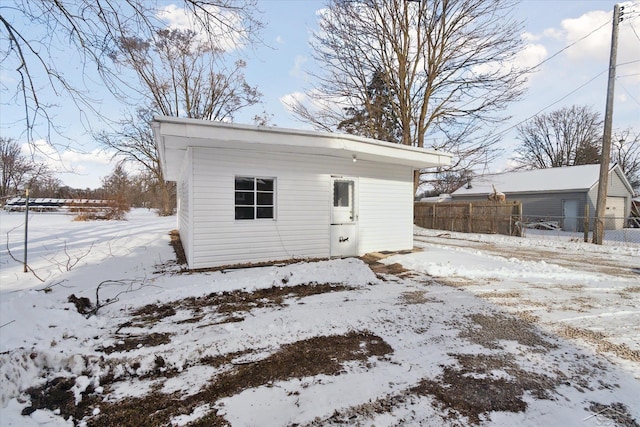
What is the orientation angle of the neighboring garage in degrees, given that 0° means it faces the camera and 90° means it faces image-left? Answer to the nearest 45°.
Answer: approximately 315°

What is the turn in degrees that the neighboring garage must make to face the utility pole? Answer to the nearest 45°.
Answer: approximately 45° to its right

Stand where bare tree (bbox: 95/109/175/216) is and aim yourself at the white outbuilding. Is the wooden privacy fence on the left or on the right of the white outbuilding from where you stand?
left

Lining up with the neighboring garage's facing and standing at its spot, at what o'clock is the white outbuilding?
The white outbuilding is roughly at 2 o'clock from the neighboring garage.

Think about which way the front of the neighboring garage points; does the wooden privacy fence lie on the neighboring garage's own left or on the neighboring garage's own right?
on the neighboring garage's own right

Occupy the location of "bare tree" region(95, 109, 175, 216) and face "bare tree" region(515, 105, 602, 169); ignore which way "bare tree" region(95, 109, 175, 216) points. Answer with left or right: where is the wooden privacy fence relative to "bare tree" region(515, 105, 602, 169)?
right

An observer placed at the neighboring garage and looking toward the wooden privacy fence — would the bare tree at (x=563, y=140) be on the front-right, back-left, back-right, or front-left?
back-right

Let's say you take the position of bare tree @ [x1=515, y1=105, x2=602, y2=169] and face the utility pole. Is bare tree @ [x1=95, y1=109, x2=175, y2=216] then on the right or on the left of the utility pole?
right

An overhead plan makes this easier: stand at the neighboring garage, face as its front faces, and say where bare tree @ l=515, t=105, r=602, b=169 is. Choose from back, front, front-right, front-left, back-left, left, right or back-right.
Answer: back-left

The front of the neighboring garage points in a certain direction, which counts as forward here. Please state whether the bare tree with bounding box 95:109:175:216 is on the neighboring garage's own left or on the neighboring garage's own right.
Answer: on the neighboring garage's own right
